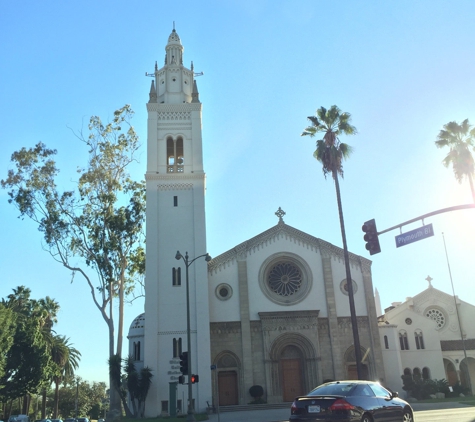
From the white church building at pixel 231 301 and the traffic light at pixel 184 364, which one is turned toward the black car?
the white church building

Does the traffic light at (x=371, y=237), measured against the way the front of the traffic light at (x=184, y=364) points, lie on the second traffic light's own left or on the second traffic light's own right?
on the second traffic light's own left

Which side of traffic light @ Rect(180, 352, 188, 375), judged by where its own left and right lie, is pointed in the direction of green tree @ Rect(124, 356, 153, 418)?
right

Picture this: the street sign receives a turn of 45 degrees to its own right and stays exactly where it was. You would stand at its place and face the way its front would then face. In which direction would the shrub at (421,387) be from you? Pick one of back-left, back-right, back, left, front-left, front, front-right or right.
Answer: right

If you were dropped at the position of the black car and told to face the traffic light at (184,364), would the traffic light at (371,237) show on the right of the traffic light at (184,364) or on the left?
right

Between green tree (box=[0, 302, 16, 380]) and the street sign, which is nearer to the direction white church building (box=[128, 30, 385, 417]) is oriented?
the street sign

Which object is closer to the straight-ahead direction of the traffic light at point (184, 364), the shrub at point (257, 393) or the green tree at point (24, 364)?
the green tree

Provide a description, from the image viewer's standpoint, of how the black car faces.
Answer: facing away from the viewer and to the right of the viewer

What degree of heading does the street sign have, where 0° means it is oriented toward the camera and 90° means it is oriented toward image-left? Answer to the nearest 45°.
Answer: approximately 45°

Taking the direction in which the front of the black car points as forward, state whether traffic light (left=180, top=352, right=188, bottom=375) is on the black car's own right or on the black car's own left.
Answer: on the black car's own left

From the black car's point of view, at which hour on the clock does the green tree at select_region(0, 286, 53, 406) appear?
The green tree is roughly at 9 o'clock from the black car.
